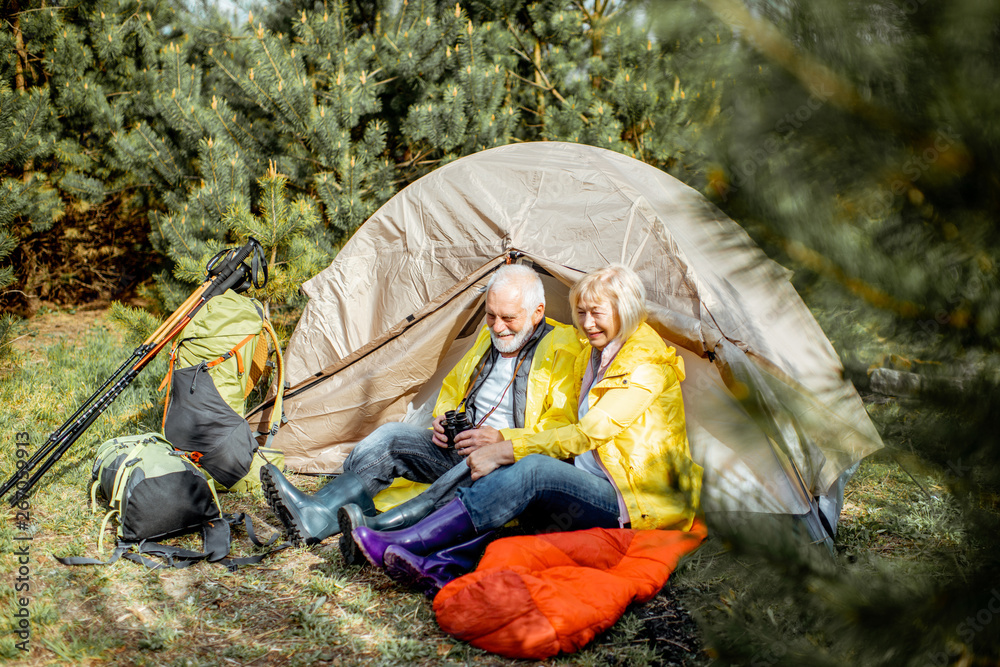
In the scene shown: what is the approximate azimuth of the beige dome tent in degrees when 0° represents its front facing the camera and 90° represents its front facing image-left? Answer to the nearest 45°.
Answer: approximately 0°

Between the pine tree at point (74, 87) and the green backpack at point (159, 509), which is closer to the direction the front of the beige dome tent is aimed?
the green backpack

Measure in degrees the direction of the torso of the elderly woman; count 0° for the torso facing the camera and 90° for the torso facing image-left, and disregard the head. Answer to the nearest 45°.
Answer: approximately 45°

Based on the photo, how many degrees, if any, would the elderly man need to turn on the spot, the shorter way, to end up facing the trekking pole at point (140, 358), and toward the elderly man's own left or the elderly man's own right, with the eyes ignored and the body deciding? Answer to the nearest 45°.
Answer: approximately 45° to the elderly man's own right

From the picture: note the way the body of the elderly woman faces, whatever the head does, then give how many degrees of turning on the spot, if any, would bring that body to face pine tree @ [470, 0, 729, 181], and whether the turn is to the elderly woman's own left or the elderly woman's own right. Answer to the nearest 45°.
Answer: approximately 135° to the elderly woman's own right

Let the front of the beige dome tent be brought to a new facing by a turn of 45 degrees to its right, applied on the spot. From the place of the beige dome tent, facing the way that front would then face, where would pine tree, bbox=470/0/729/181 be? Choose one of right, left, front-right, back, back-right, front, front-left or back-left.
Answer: back-right

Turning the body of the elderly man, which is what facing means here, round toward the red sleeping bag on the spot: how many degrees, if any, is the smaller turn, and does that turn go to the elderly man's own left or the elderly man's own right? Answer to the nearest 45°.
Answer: approximately 45° to the elderly man's own left

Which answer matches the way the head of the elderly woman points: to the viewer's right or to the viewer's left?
to the viewer's left
